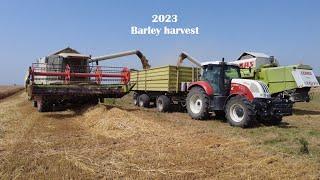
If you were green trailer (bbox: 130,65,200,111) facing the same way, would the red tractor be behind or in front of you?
in front

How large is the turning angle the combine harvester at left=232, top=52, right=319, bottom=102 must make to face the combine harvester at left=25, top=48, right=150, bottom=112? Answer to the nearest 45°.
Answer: approximately 90° to its left

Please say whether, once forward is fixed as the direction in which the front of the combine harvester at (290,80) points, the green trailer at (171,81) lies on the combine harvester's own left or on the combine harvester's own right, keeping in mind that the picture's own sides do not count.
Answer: on the combine harvester's own left

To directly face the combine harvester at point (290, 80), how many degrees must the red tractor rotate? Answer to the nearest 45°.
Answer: approximately 90° to its left

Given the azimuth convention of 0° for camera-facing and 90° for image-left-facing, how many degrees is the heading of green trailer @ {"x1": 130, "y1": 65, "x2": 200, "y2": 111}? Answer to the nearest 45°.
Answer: approximately 315°

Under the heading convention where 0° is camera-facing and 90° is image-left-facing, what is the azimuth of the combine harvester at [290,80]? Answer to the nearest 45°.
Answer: approximately 135°

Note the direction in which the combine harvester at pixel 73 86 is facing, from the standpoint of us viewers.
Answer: facing the viewer and to the right of the viewer

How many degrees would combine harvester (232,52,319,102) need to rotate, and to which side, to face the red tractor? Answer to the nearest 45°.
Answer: approximately 135° to its left

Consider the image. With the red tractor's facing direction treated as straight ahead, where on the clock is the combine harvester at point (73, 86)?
The combine harvester is roughly at 5 o'clock from the red tractor.

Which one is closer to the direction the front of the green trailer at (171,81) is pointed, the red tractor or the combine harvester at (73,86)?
the red tractor
